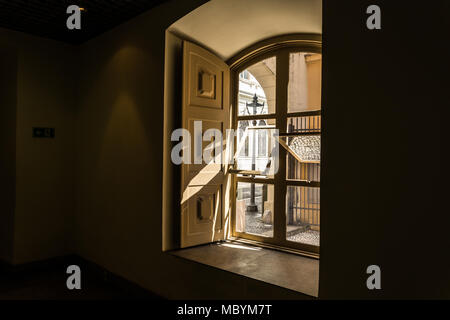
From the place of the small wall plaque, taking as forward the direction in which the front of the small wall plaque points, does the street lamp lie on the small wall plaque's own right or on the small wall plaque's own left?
on the small wall plaque's own left

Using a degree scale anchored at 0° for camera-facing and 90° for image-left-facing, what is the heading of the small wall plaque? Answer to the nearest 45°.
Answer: approximately 0°
